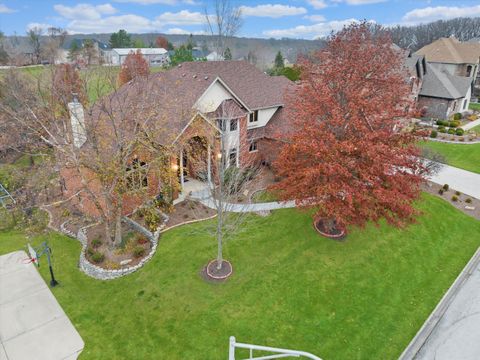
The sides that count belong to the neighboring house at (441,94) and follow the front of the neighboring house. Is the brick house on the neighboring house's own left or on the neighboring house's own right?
on the neighboring house's own right

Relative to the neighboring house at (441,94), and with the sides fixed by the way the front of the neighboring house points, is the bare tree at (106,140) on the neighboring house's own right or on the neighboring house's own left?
on the neighboring house's own right

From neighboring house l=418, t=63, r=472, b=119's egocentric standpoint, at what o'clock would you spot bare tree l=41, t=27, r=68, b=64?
The bare tree is roughly at 3 o'clock from the neighboring house.

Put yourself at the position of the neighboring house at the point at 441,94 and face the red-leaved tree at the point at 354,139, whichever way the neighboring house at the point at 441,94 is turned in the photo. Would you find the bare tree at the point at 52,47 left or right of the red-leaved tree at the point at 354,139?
right

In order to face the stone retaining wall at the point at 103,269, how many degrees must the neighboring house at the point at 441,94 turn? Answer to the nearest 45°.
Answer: approximately 45° to its right

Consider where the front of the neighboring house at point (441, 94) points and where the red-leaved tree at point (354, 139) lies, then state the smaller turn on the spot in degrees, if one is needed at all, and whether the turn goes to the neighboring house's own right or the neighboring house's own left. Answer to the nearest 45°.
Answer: approximately 45° to the neighboring house's own right

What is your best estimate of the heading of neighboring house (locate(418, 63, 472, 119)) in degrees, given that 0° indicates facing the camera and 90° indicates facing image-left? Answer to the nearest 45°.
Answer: approximately 315°
